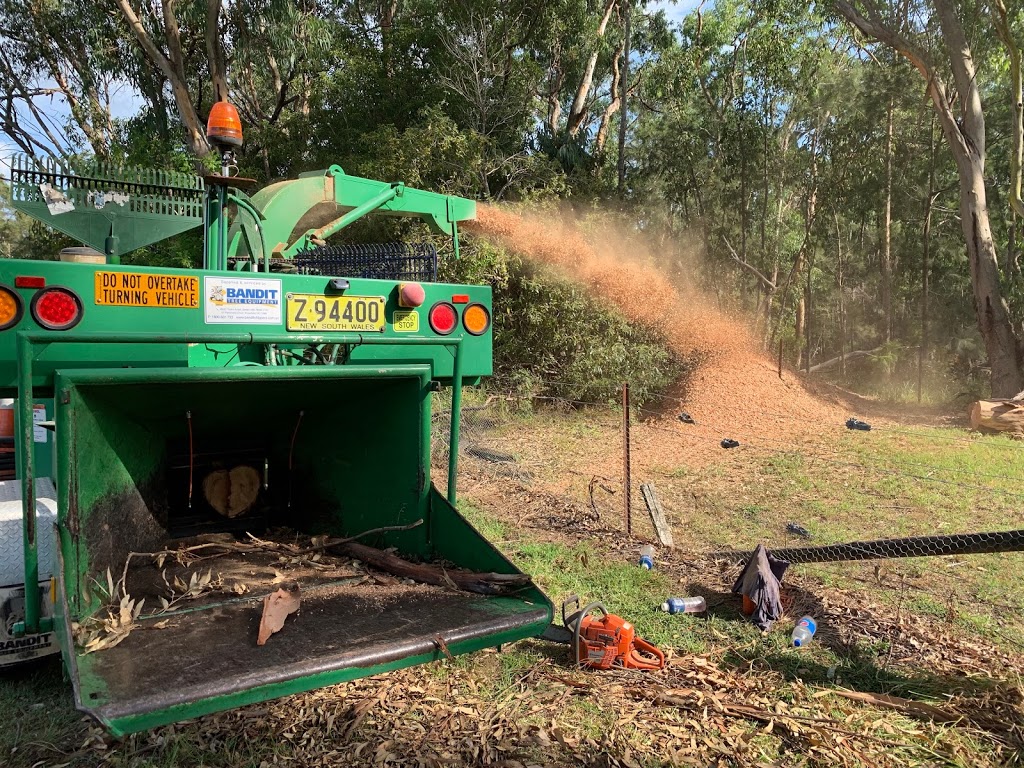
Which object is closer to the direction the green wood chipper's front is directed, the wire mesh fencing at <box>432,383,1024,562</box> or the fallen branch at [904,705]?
the wire mesh fencing

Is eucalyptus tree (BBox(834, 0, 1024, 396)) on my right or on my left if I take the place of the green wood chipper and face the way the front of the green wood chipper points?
on my right

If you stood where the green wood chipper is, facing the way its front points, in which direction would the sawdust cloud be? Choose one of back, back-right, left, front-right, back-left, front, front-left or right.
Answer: front-right

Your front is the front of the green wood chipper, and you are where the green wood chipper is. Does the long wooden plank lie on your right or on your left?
on your right

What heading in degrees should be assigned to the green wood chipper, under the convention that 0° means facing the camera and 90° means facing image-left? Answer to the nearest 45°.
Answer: approximately 180°

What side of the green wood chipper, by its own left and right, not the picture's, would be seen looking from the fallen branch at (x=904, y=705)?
right

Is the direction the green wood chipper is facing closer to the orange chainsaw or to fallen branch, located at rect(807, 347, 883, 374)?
the fallen branch

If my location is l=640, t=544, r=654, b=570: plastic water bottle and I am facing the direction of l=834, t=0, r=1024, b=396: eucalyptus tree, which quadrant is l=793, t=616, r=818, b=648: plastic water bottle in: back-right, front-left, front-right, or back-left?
back-right

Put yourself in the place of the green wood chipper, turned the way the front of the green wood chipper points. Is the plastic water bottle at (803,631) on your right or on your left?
on your right

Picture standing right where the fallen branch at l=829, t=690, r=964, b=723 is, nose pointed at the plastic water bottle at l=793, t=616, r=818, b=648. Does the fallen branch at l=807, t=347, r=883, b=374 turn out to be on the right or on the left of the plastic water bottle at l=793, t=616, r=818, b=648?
right

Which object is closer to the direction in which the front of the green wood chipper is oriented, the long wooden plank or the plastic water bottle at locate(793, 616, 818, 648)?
the long wooden plank
